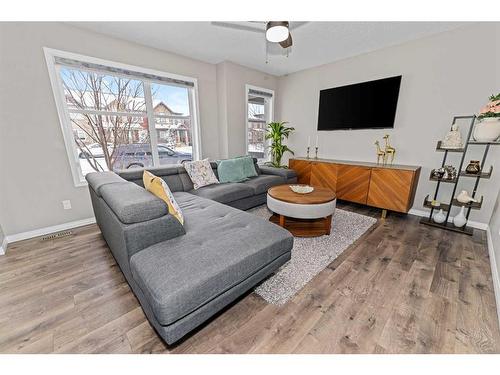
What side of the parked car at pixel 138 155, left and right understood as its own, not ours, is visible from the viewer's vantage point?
right

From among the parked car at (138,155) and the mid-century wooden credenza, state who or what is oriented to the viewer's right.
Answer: the parked car

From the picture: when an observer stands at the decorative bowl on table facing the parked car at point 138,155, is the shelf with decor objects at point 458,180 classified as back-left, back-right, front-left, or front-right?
back-right

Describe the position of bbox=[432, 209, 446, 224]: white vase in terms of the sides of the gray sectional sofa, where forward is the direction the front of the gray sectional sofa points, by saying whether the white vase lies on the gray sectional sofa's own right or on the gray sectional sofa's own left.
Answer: on the gray sectional sofa's own left

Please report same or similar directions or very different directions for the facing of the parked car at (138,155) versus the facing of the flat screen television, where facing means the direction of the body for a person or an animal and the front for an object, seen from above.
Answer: very different directions

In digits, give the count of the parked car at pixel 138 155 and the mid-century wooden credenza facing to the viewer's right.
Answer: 1

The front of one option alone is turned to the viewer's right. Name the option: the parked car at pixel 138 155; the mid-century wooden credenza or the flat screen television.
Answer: the parked car

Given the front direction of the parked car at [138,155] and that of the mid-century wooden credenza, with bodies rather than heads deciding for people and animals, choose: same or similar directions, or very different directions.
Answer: very different directions
